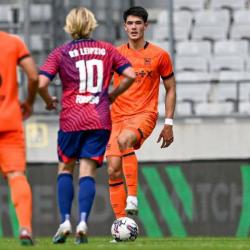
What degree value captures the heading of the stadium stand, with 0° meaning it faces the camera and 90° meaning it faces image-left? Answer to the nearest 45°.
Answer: approximately 0°

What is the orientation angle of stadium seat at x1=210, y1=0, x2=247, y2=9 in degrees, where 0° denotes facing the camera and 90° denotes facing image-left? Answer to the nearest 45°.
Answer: approximately 0°

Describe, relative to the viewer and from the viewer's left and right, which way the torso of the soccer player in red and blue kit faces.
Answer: facing away from the viewer

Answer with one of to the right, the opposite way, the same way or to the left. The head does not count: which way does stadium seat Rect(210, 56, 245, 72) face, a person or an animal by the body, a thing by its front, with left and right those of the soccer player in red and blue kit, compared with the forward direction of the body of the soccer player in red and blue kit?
the opposite way
